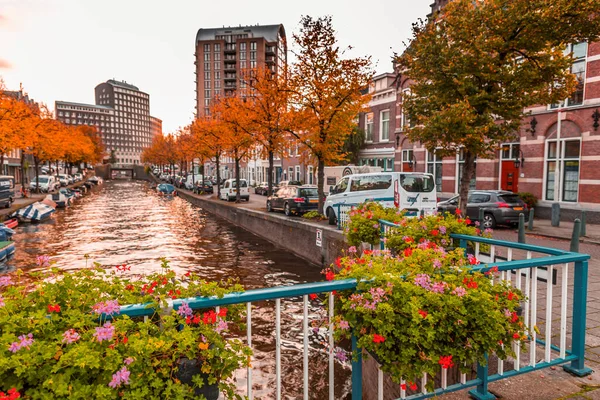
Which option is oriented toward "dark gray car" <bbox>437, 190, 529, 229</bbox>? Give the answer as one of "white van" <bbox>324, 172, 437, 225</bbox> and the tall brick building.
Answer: the tall brick building

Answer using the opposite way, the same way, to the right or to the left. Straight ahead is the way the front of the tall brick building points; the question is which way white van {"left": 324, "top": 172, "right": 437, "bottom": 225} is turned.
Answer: to the right

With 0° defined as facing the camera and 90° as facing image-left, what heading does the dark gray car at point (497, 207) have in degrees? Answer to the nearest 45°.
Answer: approximately 135°

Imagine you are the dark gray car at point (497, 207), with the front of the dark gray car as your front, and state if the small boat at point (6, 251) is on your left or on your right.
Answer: on your left

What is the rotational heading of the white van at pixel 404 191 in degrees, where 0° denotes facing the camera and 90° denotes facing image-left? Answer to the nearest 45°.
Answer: approximately 135°

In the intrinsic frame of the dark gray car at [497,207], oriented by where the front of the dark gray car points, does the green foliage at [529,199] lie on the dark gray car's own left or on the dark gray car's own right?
on the dark gray car's own right

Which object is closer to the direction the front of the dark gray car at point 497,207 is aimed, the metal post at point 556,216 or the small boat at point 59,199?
the small boat

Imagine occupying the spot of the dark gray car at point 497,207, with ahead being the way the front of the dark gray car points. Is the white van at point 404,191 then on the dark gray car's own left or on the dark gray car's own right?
on the dark gray car's own left

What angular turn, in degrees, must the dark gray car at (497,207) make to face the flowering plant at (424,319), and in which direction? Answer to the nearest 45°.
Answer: approximately 135° to its left
